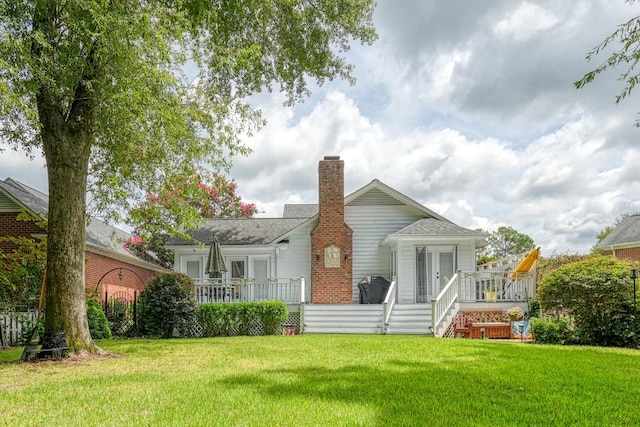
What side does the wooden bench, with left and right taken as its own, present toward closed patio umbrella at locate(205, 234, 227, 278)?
right

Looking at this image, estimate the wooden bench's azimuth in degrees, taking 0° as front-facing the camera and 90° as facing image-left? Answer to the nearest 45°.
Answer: approximately 0°

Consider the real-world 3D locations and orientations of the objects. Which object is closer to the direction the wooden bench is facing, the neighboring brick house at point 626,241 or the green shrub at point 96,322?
the green shrub

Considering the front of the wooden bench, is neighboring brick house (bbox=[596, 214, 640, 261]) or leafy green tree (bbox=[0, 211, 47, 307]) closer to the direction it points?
the leafy green tree
